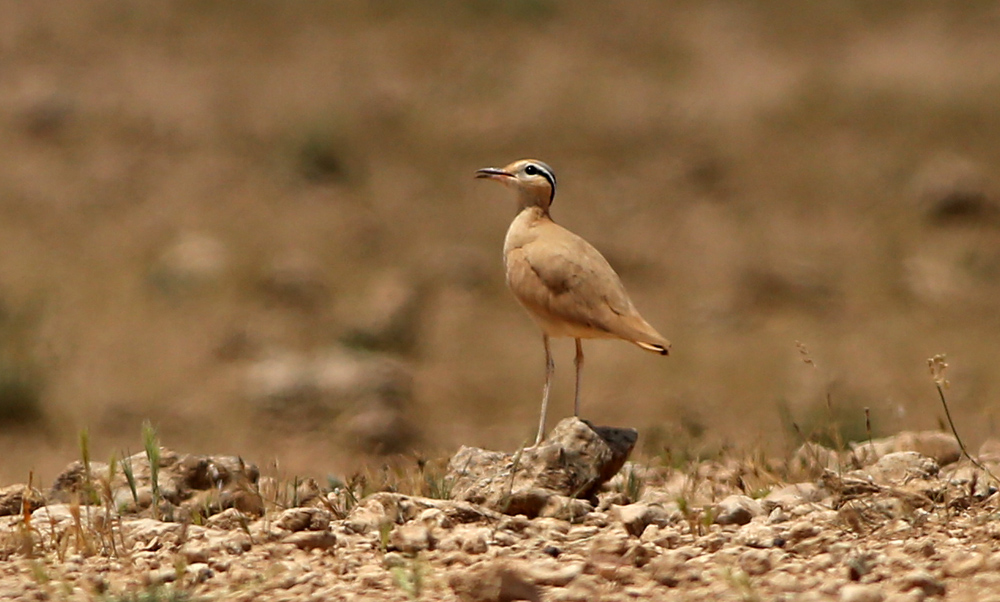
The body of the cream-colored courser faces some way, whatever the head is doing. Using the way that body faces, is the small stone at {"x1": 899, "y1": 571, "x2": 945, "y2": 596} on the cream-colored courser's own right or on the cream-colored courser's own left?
on the cream-colored courser's own left

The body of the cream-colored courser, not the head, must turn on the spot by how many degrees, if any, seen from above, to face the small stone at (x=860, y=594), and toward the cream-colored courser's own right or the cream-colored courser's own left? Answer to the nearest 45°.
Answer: approximately 90° to the cream-colored courser's own left

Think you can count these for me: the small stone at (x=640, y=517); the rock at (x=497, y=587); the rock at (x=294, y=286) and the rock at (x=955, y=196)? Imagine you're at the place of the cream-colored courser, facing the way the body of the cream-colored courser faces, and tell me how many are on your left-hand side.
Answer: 2

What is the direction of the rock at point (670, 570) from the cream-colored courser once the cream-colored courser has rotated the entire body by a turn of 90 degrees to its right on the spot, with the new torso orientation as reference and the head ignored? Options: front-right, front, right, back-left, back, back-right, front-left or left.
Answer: back

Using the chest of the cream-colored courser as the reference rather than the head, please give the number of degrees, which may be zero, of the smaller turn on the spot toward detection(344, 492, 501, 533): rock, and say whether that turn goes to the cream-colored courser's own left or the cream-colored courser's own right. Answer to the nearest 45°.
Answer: approximately 45° to the cream-colored courser's own left

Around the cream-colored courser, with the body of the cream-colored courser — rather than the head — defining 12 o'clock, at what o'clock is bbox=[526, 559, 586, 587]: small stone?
The small stone is roughly at 9 o'clock from the cream-colored courser.

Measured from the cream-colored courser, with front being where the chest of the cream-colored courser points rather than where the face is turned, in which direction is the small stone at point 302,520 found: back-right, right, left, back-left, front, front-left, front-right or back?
front-left

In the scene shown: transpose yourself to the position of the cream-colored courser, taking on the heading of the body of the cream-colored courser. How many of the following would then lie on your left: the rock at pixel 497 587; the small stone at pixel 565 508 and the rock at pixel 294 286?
2

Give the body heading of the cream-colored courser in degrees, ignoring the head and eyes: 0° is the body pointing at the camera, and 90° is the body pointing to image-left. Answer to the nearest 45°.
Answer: approximately 90°

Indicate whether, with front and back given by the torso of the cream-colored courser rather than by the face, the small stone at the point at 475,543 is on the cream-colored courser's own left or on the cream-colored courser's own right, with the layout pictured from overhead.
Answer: on the cream-colored courser's own left

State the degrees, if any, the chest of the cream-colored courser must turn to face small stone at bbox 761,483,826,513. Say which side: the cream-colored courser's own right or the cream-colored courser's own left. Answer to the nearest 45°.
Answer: approximately 135° to the cream-colored courser's own left

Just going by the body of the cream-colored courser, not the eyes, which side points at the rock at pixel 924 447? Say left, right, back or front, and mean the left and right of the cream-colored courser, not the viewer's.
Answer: back
